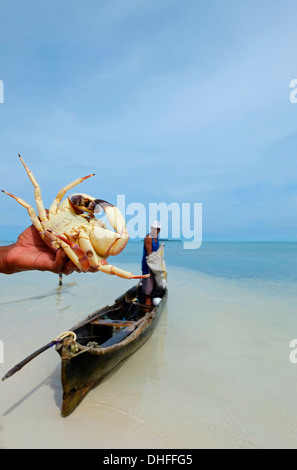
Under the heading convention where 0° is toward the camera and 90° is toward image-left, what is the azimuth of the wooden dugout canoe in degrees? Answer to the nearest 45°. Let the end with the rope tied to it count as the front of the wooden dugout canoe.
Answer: approximately 45°
